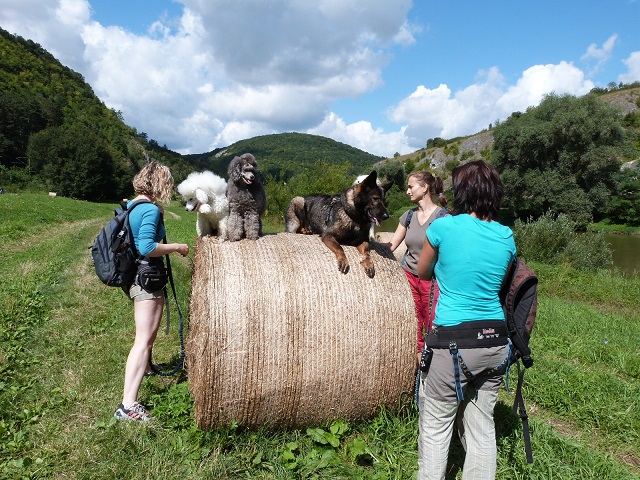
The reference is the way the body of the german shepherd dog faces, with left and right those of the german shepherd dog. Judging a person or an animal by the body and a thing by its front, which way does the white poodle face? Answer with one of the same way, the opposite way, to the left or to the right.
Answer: to the right

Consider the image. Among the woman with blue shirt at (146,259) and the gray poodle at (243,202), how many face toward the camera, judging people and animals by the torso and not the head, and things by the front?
1

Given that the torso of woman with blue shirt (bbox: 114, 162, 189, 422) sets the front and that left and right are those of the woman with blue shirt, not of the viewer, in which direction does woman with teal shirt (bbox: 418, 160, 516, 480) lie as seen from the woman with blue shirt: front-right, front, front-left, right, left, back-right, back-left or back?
front-right

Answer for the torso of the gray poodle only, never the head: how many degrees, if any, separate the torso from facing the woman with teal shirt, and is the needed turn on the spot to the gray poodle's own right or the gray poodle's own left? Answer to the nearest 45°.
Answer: approximately 45° to the gray poodle's own left

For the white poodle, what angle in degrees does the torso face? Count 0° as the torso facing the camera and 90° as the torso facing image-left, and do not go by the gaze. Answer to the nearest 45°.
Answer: approximately 45°

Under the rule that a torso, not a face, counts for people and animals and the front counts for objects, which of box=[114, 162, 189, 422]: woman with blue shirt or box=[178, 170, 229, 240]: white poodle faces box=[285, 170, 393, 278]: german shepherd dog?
the woman with blue shirt

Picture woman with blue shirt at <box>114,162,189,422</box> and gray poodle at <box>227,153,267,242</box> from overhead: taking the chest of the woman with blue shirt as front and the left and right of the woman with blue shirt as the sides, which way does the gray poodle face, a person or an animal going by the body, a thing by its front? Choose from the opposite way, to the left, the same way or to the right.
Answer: to the right

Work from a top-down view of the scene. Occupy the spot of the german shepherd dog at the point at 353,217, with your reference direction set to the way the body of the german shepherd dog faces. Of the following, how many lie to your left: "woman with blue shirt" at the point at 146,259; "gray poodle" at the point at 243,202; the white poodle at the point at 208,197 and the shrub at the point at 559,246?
1

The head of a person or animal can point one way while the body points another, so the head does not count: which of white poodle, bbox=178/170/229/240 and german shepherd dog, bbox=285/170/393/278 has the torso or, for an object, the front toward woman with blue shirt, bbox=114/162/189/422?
the white poodle

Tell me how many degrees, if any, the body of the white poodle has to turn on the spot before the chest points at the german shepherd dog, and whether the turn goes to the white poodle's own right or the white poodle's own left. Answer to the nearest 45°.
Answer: approximately 135° to the white poodle's own left

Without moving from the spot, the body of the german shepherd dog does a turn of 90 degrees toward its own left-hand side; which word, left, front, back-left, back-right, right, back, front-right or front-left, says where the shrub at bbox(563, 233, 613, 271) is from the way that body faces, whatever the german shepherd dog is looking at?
front
